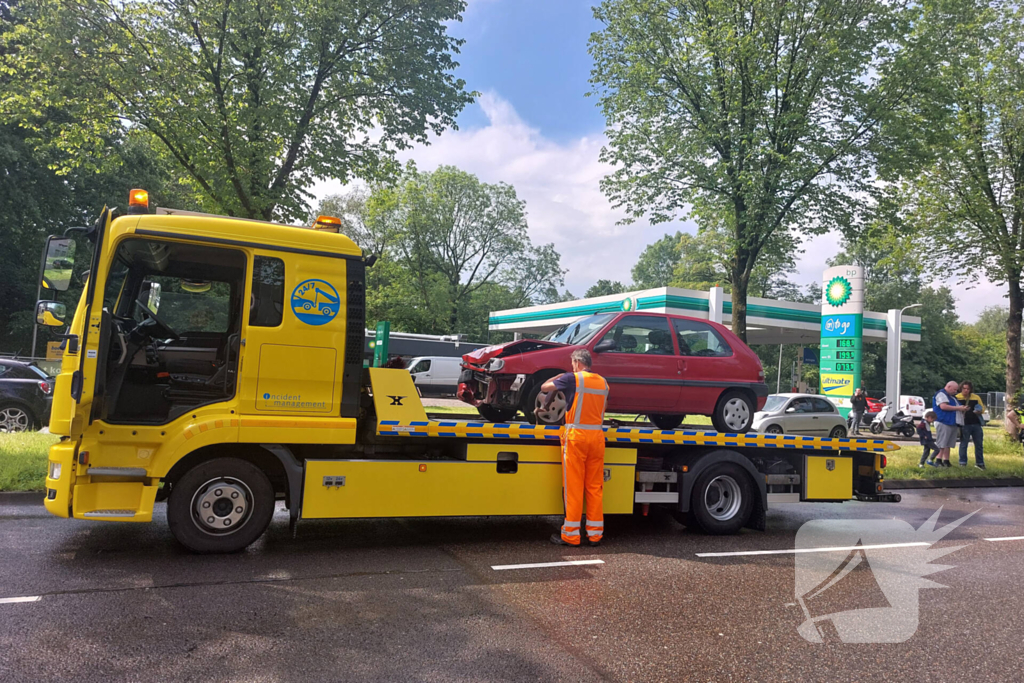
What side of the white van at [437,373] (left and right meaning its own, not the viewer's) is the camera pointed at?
left

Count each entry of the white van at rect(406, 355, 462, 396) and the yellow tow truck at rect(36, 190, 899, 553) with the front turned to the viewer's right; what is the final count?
0

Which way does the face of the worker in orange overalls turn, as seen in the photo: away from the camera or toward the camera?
away from the camera

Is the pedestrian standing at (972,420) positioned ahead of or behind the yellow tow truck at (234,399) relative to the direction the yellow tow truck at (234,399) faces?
behind

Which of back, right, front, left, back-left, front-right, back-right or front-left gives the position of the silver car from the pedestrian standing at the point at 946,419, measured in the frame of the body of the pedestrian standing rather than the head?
back-left

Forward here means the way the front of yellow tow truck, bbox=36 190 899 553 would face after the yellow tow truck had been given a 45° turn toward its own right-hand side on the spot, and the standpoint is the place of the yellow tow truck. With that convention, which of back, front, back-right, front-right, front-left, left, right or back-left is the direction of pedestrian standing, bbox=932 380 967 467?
right

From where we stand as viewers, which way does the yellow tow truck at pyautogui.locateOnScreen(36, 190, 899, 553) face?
facing to the left of the viewer

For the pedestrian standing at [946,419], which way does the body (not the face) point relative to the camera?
to the viewer's right

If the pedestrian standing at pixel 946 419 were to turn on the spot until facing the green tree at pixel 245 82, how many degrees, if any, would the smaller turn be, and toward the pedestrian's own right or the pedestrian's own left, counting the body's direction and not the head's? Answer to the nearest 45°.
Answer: approximately 135° to the pedestrian's own right

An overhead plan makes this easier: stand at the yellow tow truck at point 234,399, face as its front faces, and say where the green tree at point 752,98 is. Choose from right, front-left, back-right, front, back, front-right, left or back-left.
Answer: back-right

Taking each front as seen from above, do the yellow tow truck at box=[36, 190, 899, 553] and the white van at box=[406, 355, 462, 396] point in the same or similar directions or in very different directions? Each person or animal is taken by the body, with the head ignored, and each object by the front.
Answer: same or similar directions
